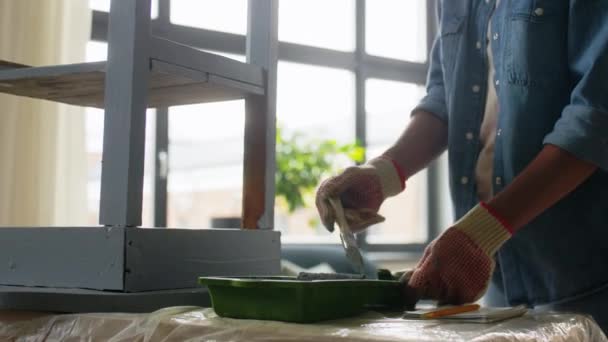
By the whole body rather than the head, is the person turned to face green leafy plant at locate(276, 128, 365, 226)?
no

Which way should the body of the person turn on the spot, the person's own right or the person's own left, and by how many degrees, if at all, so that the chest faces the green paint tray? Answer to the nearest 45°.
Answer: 0° — they already face it

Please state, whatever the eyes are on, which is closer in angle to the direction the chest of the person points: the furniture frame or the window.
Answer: the furniture frame

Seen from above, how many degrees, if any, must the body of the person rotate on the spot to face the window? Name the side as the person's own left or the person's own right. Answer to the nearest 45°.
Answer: approximately 135° to the person's own right

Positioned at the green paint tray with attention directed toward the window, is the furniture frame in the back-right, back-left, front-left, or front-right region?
front-left

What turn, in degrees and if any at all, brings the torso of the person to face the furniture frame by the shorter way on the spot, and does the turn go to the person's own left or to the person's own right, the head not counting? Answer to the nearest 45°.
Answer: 0° — they already face it

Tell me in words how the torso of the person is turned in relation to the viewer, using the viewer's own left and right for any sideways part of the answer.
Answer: facing the viewer and to the left of the viewer

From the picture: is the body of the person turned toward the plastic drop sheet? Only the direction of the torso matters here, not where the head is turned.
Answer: yes

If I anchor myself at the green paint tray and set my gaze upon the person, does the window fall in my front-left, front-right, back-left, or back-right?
front-left
